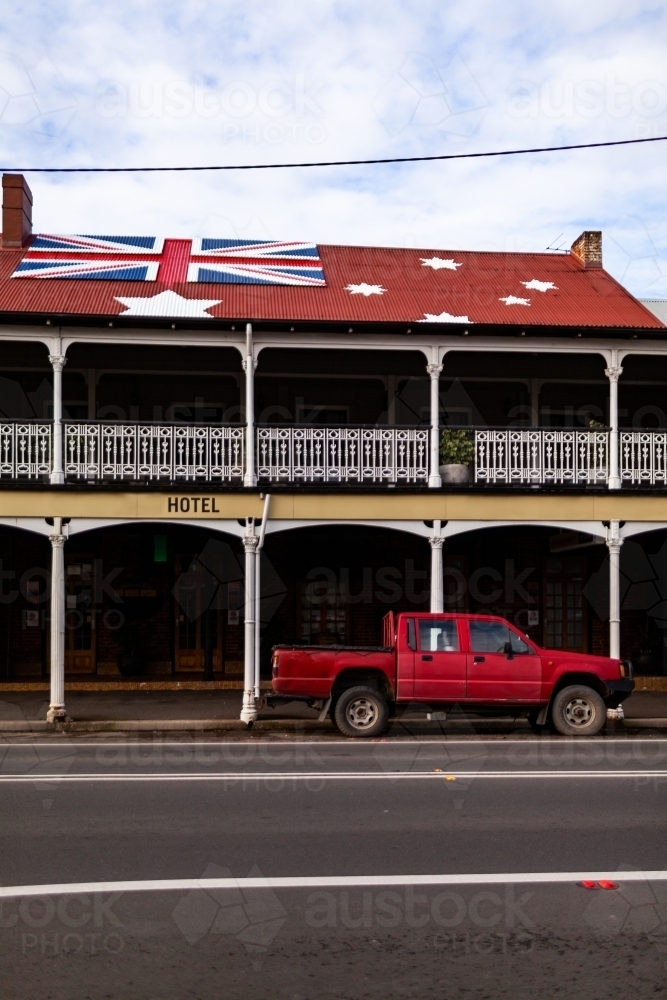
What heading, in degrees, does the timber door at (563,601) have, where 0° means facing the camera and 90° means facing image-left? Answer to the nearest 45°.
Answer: approximately 0°

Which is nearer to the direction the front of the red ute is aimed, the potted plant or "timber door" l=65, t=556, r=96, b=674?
the potted plant

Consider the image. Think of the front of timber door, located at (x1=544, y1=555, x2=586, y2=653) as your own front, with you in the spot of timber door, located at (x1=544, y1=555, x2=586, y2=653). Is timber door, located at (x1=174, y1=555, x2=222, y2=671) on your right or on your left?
on your right

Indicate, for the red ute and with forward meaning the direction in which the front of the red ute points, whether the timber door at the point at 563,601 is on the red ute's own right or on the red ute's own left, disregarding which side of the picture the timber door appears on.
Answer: on the red ute's own left

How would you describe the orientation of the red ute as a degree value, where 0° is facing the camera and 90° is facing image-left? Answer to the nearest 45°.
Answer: approximately 270°

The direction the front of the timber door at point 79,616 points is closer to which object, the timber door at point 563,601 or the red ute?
the red ute

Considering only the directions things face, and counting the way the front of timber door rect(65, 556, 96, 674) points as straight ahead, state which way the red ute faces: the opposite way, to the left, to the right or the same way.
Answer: to the left

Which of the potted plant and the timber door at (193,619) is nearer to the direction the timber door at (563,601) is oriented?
the potted plant

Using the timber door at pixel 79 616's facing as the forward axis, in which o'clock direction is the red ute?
The red ute is roughly at 11 o'clock from the timber door.

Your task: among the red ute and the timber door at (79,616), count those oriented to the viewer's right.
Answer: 1

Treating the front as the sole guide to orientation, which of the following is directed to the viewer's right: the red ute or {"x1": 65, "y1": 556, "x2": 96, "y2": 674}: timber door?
the red ute

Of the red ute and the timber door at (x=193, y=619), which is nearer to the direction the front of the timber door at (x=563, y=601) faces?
the red ute
